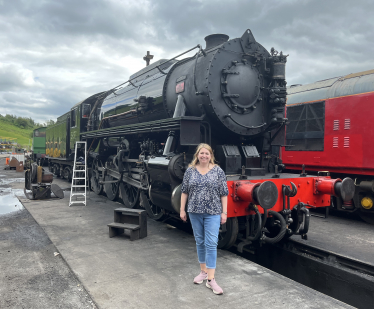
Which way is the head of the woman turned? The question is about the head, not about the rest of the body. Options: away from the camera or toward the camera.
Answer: toward the camera

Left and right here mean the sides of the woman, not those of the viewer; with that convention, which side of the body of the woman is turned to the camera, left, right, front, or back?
front

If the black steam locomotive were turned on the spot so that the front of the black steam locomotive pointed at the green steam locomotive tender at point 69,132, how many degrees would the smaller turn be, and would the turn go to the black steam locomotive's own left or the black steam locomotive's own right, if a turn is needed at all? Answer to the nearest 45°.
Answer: approximately 180°

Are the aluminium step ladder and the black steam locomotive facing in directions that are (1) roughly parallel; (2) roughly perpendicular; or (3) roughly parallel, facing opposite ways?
roughly parallel

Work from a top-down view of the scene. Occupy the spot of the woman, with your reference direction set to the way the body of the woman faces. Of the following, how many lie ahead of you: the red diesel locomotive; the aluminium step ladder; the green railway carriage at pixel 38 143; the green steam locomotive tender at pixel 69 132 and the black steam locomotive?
0

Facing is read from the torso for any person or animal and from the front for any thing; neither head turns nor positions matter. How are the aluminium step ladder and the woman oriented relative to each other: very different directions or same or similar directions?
same or similar directions

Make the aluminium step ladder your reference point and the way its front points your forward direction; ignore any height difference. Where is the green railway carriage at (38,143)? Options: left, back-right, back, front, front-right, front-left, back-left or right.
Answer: back

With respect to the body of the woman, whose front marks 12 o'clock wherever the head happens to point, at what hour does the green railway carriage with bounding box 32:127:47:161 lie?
The green railway carriage is roughly at 5 o'clock from the woman.

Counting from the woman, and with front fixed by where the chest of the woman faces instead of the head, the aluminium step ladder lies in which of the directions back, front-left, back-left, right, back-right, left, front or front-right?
back-right

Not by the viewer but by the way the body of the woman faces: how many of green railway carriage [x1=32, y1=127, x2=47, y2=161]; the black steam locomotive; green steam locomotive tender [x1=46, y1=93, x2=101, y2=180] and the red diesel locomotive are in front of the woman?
0

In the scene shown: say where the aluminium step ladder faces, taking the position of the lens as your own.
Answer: facing the viewer

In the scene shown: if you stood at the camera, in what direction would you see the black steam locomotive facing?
facing the viewer and to the right of the viewer

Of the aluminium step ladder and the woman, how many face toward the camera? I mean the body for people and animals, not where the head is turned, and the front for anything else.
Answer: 2

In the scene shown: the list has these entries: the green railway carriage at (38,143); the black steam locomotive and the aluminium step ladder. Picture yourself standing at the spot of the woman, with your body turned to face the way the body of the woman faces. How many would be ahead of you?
0
